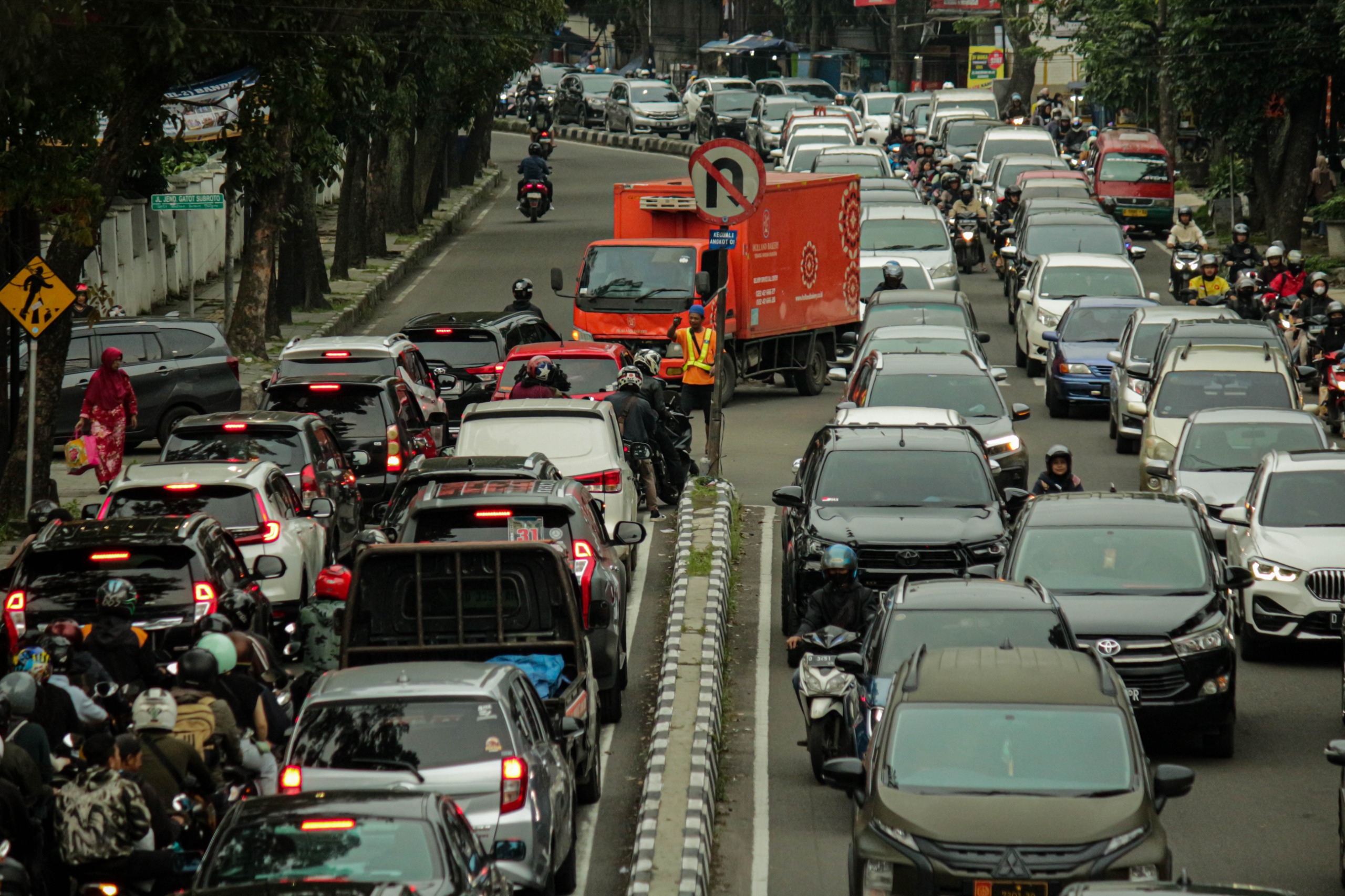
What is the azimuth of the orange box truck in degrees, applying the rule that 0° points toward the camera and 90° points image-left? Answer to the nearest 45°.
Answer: approximately 45°

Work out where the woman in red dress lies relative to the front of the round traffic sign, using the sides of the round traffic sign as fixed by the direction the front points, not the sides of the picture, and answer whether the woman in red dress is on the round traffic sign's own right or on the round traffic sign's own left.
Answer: on the round traffic sign's own right

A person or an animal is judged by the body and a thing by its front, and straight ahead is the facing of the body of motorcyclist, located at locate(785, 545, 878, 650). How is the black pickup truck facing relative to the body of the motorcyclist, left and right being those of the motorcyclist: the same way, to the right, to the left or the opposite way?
the opposite way

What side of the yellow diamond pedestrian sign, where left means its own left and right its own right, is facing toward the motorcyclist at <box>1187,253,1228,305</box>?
left

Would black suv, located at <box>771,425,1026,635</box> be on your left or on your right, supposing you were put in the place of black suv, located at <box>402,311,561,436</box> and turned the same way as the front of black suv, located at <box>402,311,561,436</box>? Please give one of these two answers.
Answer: on your right

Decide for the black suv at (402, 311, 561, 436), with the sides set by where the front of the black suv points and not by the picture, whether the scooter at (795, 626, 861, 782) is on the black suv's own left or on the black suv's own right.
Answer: on the black suv's own right

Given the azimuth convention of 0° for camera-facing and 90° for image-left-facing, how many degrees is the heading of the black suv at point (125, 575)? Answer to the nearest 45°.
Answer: approximately 180°

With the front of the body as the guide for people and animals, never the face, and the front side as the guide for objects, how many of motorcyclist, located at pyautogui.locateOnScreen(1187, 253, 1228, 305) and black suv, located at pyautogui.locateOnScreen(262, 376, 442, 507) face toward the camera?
1

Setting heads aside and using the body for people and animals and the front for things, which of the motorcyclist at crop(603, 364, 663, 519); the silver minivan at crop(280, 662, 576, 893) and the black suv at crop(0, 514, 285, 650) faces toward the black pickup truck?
the silver minivan

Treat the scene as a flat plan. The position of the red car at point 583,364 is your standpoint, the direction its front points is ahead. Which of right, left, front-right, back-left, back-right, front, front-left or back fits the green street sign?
front-left

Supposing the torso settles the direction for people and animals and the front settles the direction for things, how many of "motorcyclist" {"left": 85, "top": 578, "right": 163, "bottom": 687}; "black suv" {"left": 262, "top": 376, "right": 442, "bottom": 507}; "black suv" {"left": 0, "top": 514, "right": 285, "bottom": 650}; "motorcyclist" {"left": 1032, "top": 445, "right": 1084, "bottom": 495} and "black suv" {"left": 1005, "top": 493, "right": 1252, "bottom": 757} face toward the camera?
2

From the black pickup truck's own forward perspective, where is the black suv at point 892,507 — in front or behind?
in front

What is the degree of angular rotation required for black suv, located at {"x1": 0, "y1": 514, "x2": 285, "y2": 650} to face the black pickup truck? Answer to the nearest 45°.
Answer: approximately 135° to its right

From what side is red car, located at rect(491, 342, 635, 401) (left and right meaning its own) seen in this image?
back

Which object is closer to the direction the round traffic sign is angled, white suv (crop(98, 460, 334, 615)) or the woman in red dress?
the white suv

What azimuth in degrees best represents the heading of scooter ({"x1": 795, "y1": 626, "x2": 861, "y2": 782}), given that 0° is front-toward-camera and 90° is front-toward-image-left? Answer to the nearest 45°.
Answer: approximately 0°

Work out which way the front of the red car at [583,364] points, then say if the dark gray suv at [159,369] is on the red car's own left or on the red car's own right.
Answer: on the red car's own left

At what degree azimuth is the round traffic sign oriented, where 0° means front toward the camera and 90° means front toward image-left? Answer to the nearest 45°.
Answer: approximately 0°
